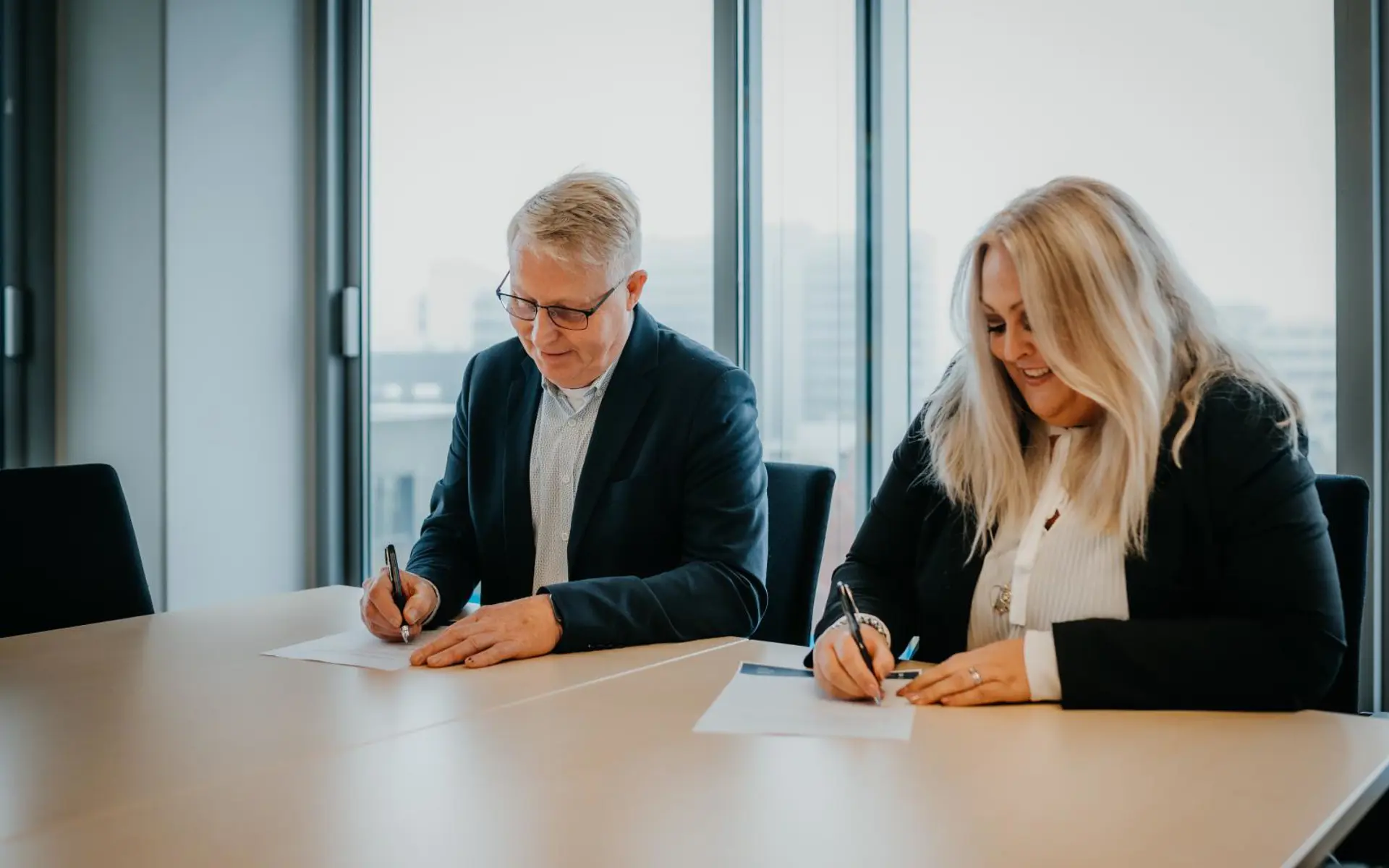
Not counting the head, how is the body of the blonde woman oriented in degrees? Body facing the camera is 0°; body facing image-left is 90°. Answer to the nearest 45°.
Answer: approximately 45°

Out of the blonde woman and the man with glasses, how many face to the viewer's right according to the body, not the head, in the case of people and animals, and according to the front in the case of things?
0

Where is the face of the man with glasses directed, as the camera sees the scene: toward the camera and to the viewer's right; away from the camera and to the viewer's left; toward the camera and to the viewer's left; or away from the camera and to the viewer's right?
toward the camera and to the viewer's left

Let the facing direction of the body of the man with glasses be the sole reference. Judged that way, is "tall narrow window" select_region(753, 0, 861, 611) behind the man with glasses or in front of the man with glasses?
behind

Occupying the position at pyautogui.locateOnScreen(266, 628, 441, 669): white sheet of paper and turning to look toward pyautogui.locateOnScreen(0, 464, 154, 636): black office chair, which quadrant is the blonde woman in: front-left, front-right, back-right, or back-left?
back-right

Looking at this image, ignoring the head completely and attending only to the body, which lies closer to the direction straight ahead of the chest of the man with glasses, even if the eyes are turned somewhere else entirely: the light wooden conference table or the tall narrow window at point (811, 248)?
the light wooden conference table

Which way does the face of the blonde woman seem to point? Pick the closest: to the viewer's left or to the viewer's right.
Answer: to the viewer's left
